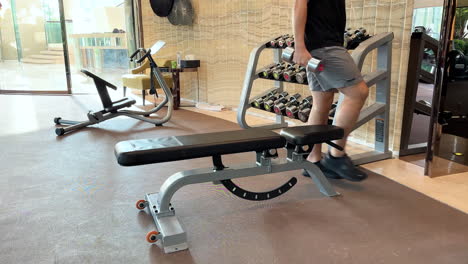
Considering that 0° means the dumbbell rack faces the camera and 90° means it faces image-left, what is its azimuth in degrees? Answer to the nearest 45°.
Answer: approximately 45°
